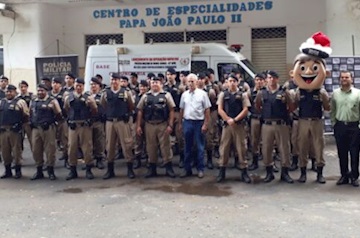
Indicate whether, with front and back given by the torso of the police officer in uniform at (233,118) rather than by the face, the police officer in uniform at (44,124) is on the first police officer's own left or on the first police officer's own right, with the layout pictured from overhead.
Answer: on the first police officer's own right

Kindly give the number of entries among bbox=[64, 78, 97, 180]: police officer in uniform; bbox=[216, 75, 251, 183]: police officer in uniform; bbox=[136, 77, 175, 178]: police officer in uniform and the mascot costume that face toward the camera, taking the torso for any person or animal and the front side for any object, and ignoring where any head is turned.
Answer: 4

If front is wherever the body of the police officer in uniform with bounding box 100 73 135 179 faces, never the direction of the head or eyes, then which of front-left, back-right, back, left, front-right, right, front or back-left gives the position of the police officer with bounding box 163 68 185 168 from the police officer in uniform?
back-left

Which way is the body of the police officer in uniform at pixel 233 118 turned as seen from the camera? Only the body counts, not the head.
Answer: toward the camera

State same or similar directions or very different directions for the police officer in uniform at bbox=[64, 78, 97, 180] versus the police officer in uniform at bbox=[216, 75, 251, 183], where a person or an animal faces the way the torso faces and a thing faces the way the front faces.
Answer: same or similar directions

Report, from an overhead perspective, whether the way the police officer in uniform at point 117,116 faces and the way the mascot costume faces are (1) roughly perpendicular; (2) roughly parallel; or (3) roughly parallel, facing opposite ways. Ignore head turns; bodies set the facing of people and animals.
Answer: roughly parallel

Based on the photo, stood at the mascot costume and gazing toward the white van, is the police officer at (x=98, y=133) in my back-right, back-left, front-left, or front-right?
front-left

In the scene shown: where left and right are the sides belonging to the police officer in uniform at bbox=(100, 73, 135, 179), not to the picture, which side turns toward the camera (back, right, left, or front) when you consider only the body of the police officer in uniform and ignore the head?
front

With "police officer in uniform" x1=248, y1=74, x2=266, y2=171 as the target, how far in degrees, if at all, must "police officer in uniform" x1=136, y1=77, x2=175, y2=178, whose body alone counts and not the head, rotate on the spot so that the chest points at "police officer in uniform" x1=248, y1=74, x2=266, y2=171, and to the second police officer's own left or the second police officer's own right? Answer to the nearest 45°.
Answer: approximately 90° to the second police officer's own left

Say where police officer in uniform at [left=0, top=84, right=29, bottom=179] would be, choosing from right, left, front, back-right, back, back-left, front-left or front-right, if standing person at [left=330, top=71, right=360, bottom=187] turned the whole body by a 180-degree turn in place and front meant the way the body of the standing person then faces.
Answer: left

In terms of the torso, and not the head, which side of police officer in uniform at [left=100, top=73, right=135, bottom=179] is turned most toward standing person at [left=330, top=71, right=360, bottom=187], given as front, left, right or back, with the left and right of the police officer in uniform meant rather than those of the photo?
left
